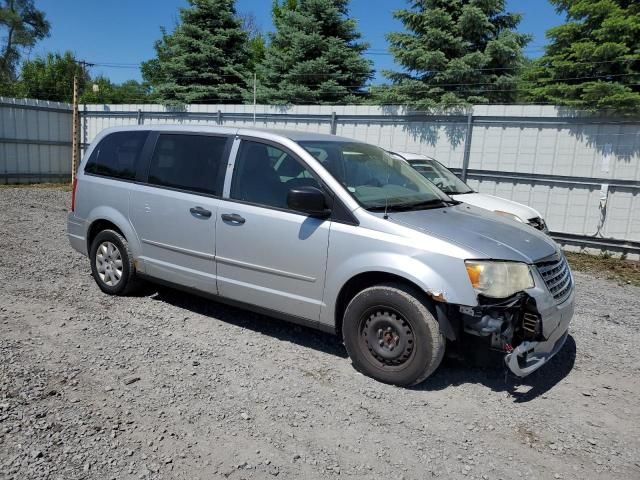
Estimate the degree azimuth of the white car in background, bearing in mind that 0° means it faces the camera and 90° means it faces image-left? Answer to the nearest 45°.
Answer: approximately 315°

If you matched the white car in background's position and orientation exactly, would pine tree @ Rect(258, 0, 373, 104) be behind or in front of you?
behind

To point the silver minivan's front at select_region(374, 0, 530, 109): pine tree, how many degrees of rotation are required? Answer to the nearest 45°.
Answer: approximately 135° to its left

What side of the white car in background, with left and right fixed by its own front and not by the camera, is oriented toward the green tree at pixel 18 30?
back

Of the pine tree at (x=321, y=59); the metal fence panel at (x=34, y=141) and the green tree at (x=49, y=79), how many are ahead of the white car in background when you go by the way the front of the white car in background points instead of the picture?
0

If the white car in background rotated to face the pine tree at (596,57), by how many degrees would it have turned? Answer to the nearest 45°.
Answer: approximately 90° to its left

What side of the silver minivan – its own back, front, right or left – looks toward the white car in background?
left

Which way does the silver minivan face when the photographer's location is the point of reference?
facing the viewer and to the right of the viewer

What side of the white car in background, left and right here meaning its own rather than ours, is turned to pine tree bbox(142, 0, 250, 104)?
back

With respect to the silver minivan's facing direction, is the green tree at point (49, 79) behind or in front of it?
behind

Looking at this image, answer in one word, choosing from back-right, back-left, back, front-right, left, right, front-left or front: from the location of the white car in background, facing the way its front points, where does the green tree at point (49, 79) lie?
back

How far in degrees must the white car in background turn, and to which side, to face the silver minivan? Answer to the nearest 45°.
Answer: approximately 45° to its right

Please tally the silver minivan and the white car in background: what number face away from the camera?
0

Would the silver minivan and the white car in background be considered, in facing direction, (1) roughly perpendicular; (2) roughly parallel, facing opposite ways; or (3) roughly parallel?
roughly parallel
